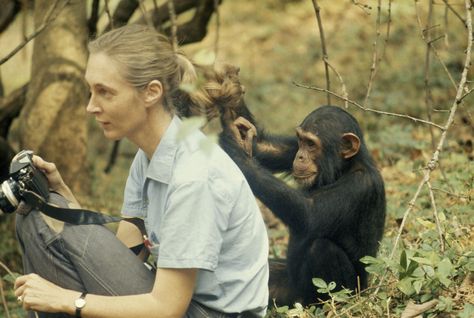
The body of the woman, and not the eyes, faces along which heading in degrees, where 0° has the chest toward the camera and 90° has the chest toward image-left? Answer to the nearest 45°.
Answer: approximately 90°

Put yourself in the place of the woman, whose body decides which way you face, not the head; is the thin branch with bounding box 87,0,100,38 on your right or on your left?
on your right

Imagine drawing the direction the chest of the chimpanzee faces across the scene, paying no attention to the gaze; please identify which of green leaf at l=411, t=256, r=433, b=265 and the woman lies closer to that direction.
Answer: the woman

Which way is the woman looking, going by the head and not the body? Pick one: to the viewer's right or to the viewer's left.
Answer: to the viewer's left

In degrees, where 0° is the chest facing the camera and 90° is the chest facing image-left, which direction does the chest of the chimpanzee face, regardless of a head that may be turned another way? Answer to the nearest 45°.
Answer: approximately 90°

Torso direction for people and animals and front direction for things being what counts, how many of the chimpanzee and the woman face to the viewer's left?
2

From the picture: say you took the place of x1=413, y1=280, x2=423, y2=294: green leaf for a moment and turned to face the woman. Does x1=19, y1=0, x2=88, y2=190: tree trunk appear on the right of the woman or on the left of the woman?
right

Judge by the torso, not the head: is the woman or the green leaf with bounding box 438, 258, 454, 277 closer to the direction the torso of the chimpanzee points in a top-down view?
the woman
